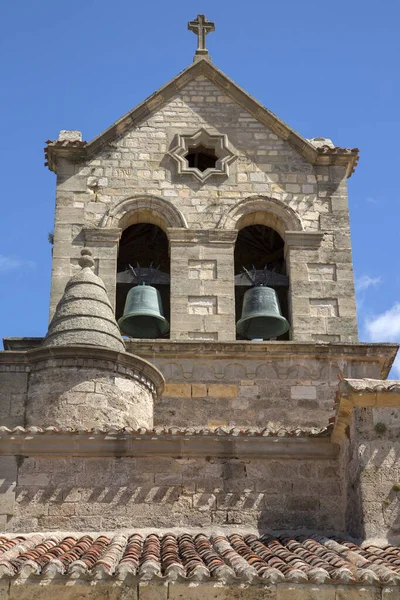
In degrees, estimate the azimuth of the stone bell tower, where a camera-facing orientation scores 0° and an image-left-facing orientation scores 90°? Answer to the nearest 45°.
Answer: approximately 0°
